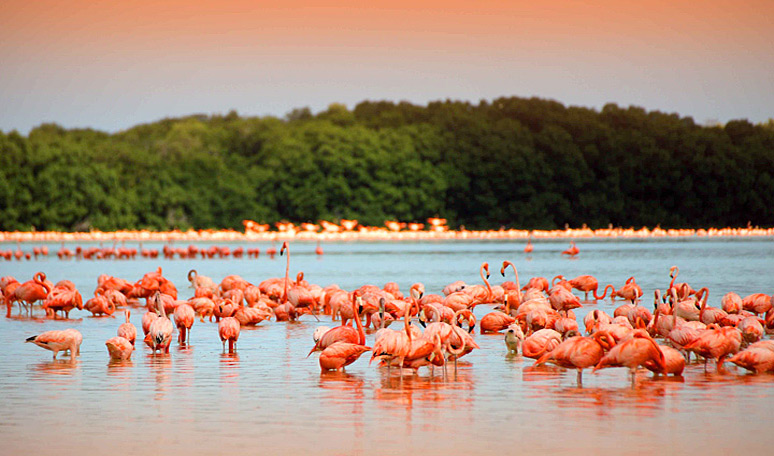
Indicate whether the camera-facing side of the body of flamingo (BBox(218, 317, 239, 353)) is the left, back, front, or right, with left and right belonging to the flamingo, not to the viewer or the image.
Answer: back

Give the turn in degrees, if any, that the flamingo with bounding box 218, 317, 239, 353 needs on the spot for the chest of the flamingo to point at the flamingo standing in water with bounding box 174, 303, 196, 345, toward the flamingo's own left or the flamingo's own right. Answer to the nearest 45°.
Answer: approximately 45° to the flamingo's own left

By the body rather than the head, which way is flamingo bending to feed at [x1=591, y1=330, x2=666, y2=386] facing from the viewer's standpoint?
to the viewer's right

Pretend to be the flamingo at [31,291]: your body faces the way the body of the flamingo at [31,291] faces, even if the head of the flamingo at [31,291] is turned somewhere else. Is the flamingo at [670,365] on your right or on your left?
on your right

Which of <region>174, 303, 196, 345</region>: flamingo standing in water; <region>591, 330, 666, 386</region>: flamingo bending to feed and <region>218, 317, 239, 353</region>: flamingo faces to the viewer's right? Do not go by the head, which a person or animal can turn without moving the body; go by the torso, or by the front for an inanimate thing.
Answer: the flamingo bending to feed
